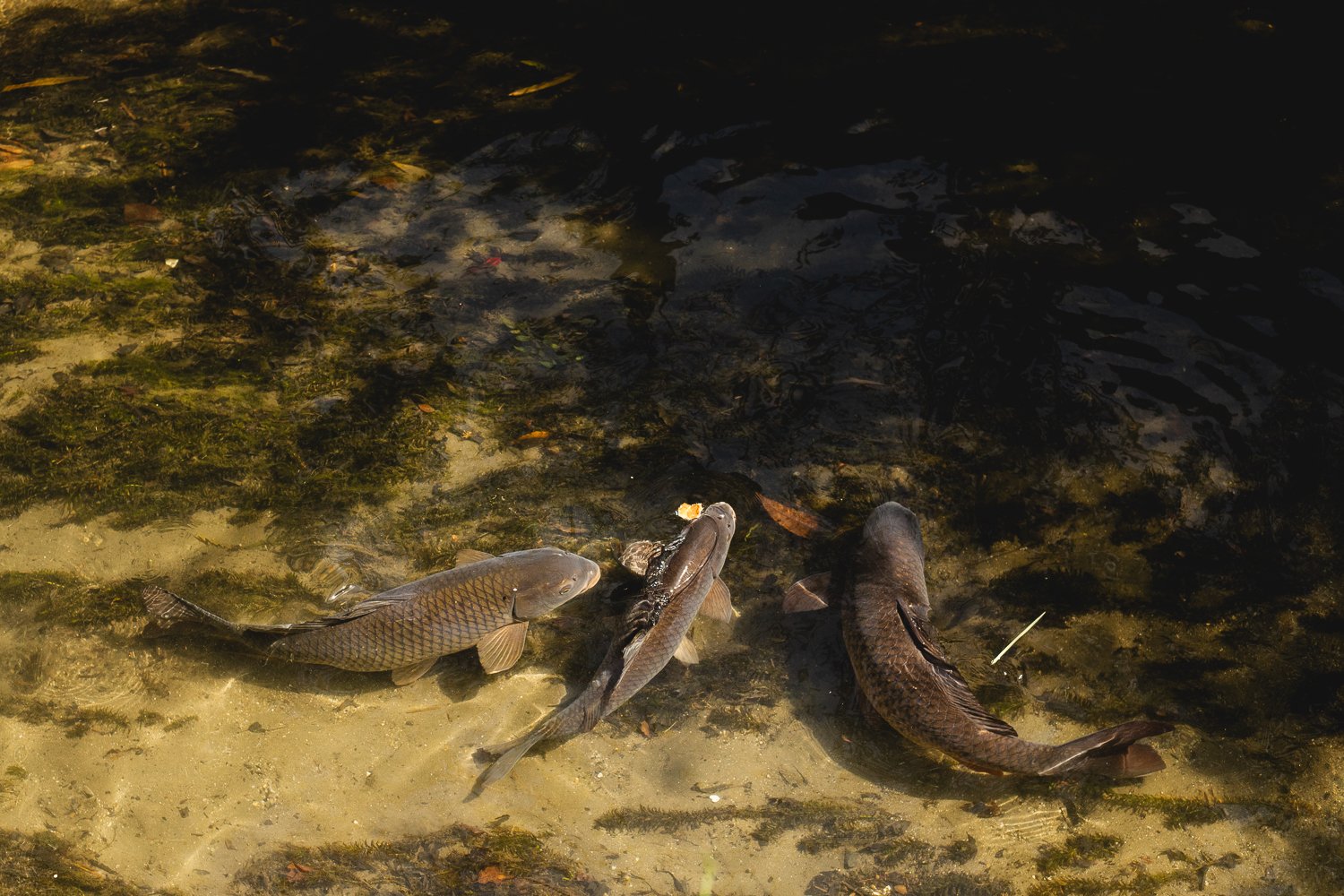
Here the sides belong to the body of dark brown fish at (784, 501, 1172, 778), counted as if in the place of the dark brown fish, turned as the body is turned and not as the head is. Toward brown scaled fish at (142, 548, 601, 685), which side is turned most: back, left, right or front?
left

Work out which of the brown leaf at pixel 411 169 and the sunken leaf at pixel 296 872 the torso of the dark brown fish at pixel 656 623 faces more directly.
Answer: the brown leaf

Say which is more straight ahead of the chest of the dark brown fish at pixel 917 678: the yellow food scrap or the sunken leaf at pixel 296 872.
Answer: the yellow food scrap

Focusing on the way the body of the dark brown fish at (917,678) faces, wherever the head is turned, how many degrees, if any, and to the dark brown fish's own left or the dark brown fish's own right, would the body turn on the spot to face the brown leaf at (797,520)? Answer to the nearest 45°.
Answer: approximately 45° to the dark brown fish's own left

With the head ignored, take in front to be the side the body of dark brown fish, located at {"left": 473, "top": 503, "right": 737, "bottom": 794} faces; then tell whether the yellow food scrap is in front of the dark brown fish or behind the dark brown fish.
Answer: in front

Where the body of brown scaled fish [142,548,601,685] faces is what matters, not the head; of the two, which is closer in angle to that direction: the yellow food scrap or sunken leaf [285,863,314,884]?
the yellow food scrap

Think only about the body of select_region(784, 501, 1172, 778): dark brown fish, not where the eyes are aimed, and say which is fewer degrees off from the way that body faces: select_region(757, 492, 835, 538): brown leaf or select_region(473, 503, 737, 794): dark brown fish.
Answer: the brown leaf

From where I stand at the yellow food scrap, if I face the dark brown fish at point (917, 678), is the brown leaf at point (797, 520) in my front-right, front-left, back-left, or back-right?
front-left

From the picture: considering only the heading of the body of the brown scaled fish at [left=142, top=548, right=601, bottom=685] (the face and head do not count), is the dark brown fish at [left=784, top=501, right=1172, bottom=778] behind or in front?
in front

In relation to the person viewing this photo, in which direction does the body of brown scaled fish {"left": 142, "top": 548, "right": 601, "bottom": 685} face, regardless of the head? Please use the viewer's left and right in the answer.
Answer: facing to the right of the viewer

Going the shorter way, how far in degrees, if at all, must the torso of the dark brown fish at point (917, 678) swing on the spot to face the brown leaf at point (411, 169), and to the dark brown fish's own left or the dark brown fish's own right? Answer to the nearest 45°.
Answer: approximately 45° to the dark brown fish's own left

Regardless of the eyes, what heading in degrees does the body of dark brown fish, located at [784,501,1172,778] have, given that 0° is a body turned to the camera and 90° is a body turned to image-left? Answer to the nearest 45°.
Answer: approximately 180°

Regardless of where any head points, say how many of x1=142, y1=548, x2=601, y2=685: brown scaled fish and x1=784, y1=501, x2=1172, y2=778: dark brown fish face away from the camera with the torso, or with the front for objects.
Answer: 1

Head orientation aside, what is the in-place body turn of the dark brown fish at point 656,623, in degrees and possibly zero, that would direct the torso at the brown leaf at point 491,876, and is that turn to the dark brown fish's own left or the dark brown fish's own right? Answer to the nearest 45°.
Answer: approximately 180°
